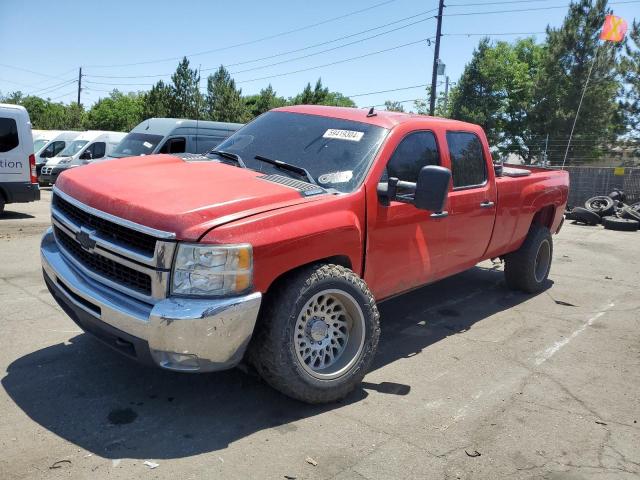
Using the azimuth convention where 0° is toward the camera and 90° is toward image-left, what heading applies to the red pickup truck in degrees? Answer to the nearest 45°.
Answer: approximately 45°

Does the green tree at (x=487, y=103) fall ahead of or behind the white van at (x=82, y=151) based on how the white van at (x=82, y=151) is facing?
behind

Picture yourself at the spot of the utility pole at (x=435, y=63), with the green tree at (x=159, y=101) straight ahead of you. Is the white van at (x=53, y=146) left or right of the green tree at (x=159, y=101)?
left

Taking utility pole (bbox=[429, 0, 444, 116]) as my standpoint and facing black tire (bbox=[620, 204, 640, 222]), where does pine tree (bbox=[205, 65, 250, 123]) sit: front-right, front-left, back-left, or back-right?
back-right

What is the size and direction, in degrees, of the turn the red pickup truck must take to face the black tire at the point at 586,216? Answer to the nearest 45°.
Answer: approximately 180°

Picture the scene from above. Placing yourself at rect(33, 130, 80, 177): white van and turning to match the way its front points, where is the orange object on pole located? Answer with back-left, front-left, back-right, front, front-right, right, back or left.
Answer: left

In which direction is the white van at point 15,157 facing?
to the viewer's left

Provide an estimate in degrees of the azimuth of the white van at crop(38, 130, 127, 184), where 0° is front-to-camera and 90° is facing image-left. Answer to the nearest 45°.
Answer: approximately 45°

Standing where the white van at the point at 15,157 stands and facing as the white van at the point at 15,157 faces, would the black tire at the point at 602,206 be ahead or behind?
behind

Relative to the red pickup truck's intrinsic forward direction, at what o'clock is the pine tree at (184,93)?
The pine tree is roughly at 4 o'clock from the red pickup truck.

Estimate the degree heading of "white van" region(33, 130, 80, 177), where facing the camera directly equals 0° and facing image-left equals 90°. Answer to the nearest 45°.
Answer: approximately 45°

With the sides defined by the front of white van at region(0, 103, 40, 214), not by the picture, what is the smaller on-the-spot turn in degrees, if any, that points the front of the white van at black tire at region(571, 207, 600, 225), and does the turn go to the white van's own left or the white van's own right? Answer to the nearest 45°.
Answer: approximately 180°

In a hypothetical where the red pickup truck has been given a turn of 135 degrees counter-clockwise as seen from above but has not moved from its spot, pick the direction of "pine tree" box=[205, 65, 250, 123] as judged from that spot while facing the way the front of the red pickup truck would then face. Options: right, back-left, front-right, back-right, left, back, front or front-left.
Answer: left

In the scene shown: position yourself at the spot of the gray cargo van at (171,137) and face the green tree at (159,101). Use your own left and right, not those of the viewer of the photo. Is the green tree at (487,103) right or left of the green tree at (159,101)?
right
